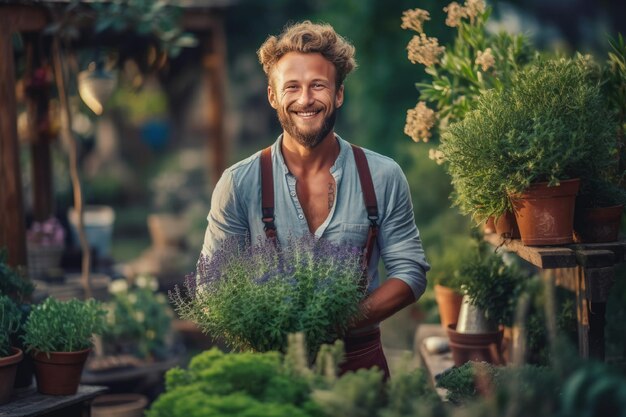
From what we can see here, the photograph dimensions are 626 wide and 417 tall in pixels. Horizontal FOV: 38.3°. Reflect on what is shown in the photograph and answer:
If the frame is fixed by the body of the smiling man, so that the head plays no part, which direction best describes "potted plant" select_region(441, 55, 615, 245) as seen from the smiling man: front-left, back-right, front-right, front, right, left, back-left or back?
left

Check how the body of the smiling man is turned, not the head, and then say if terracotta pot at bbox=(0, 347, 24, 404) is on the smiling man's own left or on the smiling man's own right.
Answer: on the smiling man's own right

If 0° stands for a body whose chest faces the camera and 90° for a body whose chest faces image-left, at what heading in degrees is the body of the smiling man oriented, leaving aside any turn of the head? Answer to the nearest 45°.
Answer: approximately 0°

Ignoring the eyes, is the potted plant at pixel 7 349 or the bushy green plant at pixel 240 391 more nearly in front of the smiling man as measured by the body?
the bushy green plant

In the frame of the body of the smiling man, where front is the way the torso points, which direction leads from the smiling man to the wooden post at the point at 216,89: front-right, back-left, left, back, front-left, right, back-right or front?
back

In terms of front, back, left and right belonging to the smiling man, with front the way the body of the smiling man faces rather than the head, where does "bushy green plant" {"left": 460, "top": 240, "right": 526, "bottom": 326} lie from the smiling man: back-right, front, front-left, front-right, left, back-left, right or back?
back-left

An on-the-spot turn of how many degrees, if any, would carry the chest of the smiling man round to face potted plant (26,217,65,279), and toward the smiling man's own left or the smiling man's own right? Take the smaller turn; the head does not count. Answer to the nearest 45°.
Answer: approximately 135° to the smiling man's own right

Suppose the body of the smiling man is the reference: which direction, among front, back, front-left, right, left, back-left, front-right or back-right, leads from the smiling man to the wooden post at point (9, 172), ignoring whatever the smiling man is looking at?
back-right

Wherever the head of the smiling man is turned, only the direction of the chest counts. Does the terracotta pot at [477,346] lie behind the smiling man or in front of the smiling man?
behind

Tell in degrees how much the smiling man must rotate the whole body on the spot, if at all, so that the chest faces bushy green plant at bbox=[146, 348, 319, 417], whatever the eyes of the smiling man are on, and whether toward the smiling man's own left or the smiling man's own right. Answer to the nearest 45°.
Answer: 0° — they already face it

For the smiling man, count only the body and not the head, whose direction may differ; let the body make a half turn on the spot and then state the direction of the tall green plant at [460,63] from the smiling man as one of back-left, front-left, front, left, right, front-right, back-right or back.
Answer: front-right
